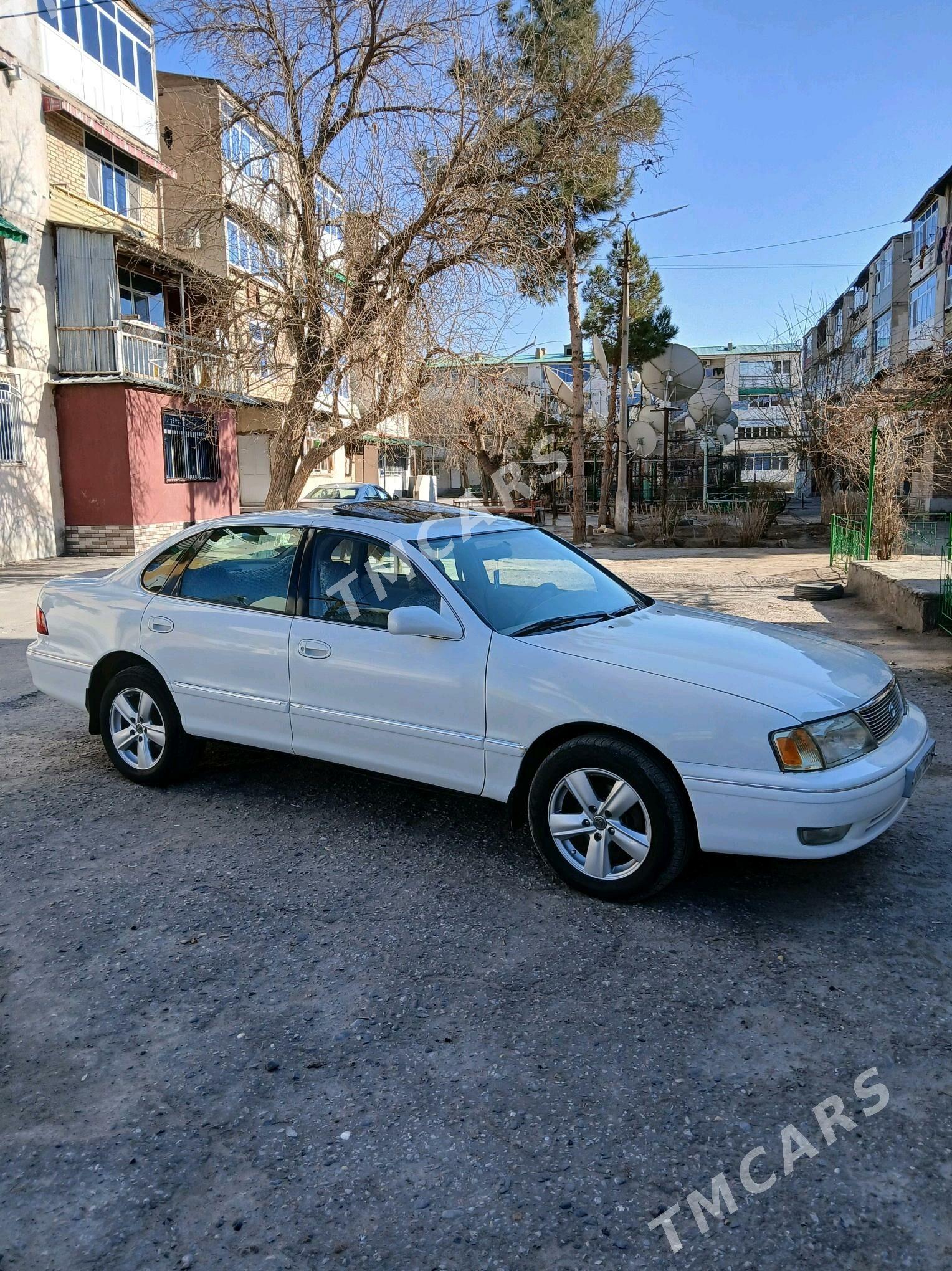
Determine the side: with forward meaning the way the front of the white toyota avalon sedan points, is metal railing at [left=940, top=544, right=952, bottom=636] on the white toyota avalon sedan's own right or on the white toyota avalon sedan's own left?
on the white toyota avalon sedan's own left

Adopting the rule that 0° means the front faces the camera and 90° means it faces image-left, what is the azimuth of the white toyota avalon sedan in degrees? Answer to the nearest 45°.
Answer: approximately 315°
